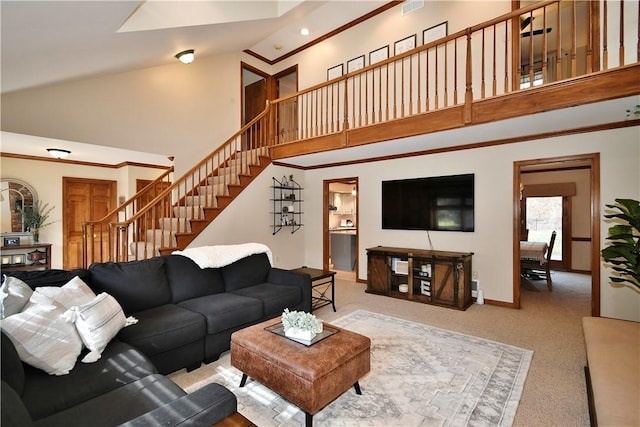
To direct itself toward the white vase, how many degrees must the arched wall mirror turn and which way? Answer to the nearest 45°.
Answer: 0° — it already faces it

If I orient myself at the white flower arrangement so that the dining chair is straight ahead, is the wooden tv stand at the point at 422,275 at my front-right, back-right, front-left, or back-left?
front-left

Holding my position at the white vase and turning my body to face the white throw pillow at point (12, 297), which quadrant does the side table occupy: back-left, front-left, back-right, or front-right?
back-right

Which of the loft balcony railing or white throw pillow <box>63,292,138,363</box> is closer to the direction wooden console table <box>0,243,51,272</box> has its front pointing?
the white throw pillow

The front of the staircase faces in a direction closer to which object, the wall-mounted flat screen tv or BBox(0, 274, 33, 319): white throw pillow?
the white throw pillow

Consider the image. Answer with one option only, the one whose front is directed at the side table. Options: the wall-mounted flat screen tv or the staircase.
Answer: the wall-mounted flat screen tv

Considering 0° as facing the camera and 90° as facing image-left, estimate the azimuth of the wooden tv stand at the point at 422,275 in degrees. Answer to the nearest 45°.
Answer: approximately 45°

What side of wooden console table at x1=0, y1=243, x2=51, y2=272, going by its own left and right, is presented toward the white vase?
front

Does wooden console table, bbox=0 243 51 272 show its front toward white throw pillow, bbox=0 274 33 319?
yes

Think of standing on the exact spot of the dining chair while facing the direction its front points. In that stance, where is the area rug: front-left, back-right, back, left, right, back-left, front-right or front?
left

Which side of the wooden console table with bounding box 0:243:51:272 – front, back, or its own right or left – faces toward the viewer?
front
